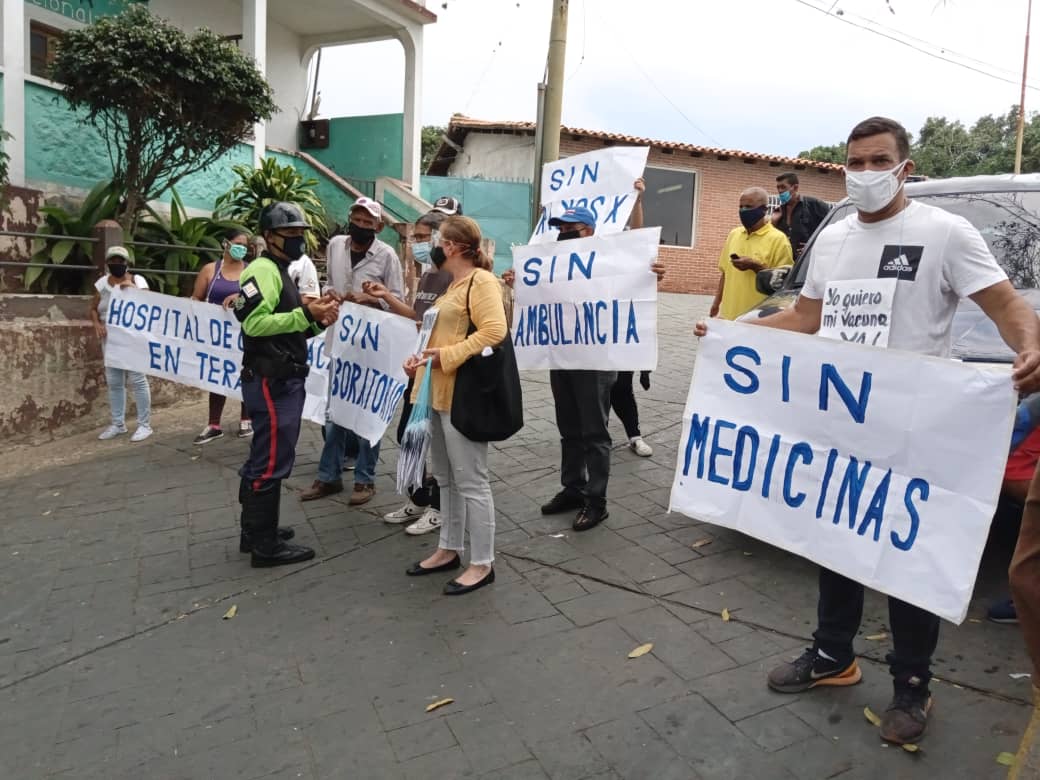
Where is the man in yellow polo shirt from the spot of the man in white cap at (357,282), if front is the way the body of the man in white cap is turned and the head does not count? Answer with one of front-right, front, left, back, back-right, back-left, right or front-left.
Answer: back-left

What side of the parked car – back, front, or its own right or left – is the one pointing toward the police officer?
front

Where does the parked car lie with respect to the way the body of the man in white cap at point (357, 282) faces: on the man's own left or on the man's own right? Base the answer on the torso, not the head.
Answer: on the man's own left

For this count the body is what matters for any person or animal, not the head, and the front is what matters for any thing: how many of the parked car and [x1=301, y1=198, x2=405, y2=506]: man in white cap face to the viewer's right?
0

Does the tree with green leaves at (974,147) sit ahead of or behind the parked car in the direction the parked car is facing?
behind

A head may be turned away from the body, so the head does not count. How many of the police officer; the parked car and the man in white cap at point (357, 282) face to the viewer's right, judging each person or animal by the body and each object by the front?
1

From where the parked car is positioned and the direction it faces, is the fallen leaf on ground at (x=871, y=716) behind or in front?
in front

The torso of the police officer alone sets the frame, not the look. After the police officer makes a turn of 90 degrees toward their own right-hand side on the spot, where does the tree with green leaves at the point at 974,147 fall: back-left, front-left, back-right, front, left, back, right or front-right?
back-left

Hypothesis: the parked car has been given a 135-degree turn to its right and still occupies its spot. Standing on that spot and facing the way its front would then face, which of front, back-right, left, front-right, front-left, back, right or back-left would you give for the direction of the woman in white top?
left

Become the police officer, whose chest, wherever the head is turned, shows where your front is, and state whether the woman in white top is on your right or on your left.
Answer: on your left

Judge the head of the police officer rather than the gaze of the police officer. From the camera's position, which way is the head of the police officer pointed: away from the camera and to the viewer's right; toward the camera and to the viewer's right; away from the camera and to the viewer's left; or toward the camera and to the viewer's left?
toward the camera and to the viewer's right

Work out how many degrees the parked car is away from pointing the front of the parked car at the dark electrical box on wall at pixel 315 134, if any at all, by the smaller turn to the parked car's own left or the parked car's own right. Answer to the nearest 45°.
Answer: approximately 90° to the parked car's own right

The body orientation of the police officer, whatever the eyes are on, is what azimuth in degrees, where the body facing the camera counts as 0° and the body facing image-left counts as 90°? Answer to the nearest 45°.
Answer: approximately 270°

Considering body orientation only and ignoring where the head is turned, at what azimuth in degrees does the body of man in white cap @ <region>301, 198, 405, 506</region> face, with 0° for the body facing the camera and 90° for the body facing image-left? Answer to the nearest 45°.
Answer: approximately 45°
